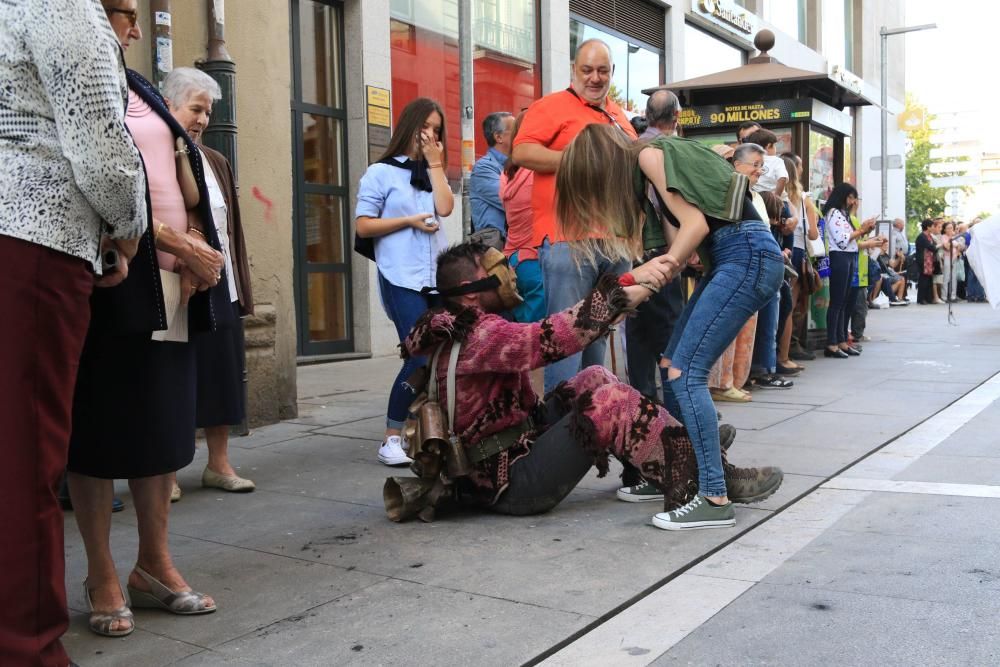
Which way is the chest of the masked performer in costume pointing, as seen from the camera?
to the viewer's right

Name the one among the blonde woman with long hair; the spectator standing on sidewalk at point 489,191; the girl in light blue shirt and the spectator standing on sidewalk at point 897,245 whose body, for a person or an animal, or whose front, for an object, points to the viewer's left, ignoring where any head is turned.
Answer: the blonde woman with long hair

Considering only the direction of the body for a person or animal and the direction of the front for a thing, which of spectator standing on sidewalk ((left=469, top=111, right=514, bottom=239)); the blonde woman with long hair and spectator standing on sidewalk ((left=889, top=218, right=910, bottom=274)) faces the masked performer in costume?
the blonde woman with long hair

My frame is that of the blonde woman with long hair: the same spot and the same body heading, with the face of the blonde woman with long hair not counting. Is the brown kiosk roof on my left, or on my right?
on my right

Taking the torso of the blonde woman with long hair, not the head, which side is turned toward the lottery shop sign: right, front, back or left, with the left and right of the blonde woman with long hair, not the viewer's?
right

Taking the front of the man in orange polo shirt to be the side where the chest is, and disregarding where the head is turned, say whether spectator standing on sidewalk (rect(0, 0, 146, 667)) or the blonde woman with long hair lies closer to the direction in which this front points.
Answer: the blonde woman with long hair

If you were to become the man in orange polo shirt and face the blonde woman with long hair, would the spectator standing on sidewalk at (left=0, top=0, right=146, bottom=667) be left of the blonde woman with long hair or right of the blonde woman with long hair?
right

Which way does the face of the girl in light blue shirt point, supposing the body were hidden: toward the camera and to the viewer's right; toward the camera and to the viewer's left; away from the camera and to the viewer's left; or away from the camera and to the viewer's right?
toward the camera and to the viewer's right

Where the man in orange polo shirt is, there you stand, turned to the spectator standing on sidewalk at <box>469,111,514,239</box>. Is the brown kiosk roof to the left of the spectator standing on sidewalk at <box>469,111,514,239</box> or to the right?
right

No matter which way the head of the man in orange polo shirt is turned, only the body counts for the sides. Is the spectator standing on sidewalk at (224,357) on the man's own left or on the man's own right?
on the man's own right

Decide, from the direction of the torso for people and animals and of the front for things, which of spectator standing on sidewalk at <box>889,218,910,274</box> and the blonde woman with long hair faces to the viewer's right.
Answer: the spectator standing on sidewalk

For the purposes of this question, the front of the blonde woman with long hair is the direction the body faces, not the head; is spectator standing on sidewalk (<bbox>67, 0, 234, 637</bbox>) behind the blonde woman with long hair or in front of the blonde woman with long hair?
in front

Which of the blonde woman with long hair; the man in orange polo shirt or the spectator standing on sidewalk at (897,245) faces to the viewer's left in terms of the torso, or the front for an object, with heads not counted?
the blonde woman with long hair

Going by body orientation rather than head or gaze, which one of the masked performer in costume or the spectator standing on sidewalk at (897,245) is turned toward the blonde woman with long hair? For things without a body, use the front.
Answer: the masked performer in costume
